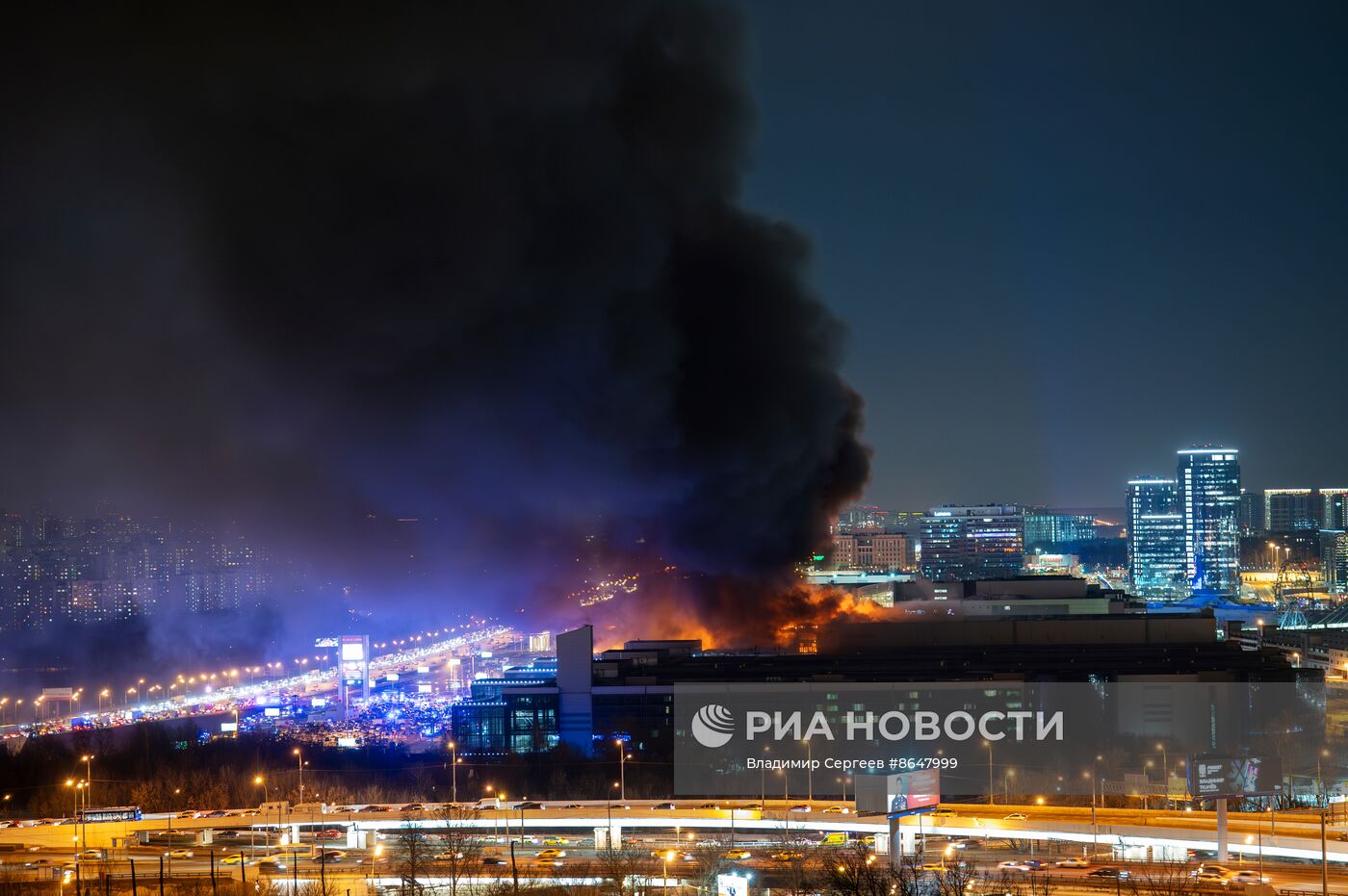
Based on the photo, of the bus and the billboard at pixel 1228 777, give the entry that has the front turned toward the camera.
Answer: the billboard

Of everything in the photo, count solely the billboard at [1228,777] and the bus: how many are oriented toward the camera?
1

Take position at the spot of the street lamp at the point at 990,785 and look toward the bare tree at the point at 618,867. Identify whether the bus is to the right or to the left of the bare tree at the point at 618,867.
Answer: right

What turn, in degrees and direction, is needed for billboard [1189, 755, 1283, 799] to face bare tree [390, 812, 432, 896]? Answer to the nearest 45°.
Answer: approximately 90° to its right

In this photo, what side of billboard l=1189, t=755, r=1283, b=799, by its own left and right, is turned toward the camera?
front

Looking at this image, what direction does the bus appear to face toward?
to the viewer's right

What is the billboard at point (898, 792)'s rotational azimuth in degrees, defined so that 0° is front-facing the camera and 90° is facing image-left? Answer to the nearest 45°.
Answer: approximately 315°
